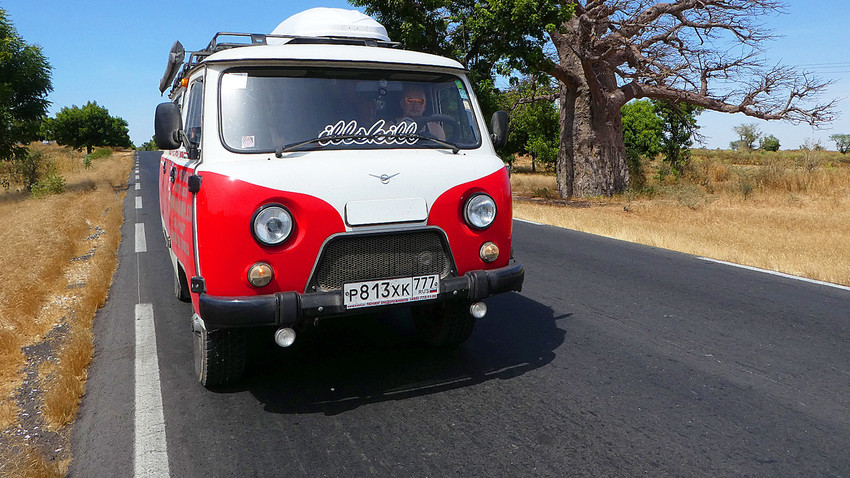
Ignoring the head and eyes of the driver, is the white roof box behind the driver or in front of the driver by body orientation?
behind

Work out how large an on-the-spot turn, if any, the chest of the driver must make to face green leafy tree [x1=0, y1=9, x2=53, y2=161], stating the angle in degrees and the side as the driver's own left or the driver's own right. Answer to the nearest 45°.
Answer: approximately 135° to the driver's own right

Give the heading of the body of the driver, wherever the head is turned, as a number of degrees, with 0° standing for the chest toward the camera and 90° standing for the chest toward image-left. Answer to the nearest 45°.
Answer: approximately 0°

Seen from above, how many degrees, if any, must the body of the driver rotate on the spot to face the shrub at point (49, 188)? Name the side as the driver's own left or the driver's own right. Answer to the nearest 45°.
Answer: approximately 135° to the driver's own right
